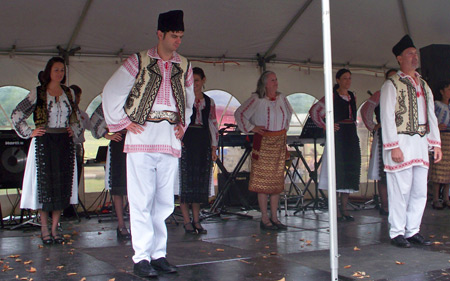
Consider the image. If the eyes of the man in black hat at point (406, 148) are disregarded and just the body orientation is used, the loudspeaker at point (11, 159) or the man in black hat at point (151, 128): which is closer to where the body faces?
the man in black hat

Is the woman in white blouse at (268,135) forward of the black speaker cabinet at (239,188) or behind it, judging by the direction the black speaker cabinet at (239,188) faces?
forward

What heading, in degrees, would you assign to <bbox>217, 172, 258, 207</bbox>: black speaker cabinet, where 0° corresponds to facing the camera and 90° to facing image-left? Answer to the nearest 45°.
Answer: approximately 0°

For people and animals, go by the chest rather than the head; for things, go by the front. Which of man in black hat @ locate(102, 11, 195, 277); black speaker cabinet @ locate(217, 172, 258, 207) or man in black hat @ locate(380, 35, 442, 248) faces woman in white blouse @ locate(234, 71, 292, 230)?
the black speaker cabinet

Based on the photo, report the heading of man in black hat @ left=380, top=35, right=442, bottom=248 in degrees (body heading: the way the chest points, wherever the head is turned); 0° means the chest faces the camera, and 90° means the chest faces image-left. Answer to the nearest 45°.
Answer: approximately 315°

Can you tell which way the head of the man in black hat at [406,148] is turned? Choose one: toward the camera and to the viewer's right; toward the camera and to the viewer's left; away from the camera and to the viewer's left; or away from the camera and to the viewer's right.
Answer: toward the camera and to the viewer's right
